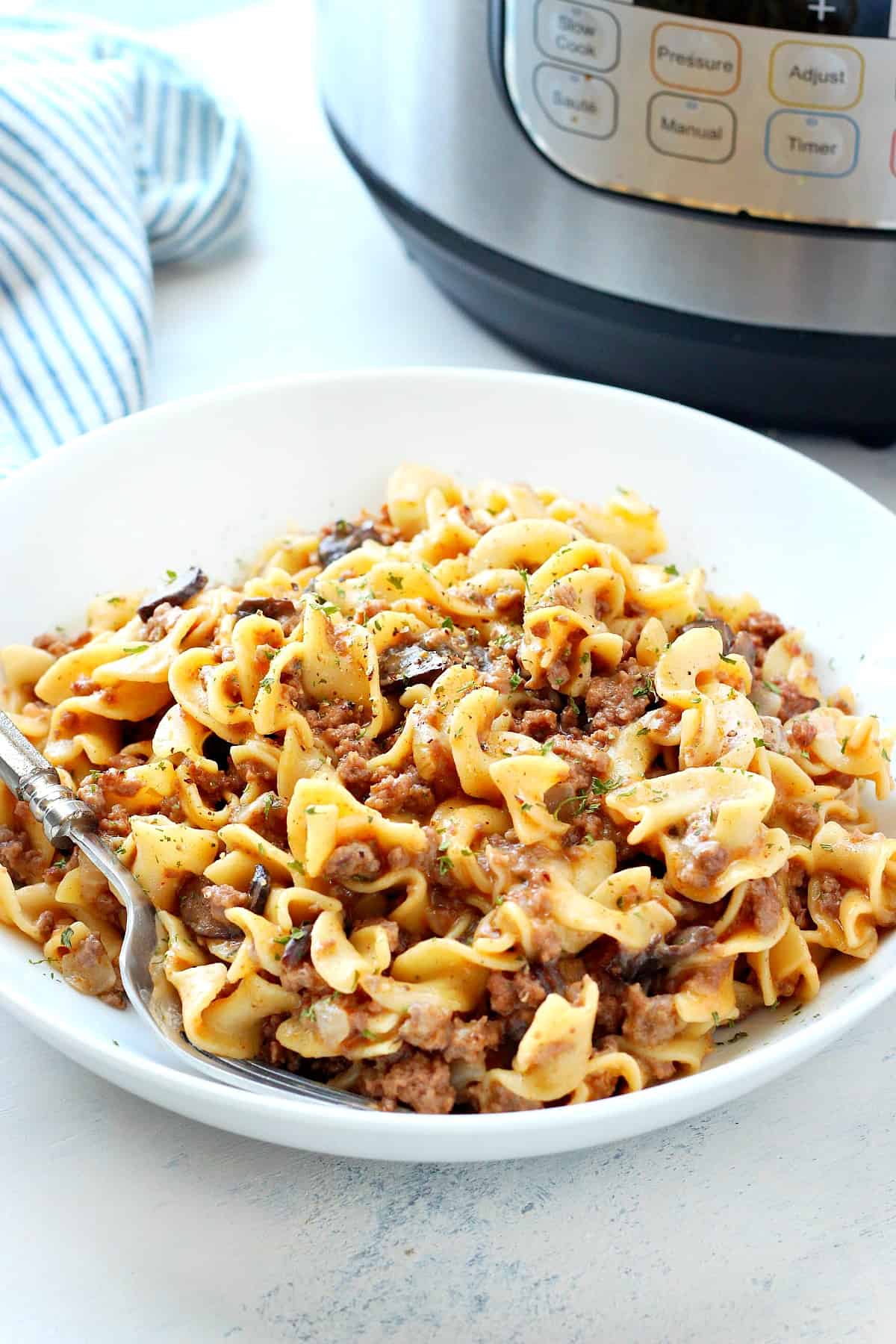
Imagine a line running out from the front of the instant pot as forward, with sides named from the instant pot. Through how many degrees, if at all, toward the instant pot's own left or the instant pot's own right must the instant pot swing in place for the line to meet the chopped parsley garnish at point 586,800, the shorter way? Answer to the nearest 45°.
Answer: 0° — it already faces it

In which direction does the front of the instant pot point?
toward the camera

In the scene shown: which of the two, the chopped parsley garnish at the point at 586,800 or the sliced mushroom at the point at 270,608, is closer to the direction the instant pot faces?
the chopped parsley garnish

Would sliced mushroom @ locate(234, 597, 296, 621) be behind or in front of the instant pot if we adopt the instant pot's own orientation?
in front

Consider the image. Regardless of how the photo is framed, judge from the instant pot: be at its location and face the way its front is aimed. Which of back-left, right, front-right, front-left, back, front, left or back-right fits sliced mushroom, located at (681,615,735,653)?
front

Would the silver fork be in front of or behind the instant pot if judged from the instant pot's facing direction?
in front

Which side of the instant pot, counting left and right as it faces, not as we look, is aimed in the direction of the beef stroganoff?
front

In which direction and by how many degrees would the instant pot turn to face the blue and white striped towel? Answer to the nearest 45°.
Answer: approximately 135° to its right

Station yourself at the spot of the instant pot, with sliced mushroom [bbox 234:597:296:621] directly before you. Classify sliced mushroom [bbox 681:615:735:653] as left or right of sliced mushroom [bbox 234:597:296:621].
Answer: left

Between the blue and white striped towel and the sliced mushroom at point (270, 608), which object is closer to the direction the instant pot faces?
the sliced mushroom
